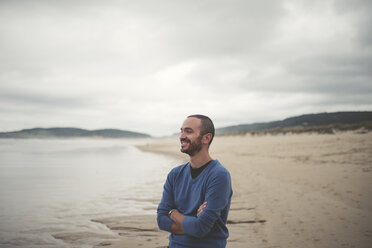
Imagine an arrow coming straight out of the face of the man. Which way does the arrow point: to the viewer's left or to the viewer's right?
to the viewer's left

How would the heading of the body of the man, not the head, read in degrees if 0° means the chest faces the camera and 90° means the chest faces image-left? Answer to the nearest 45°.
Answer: approximately 45°
